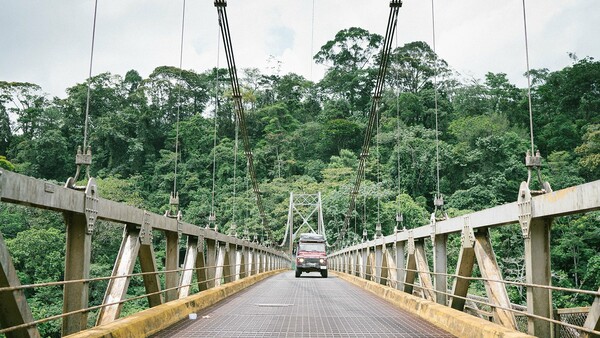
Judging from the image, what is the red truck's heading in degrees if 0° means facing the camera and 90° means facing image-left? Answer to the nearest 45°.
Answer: approximately 0°
